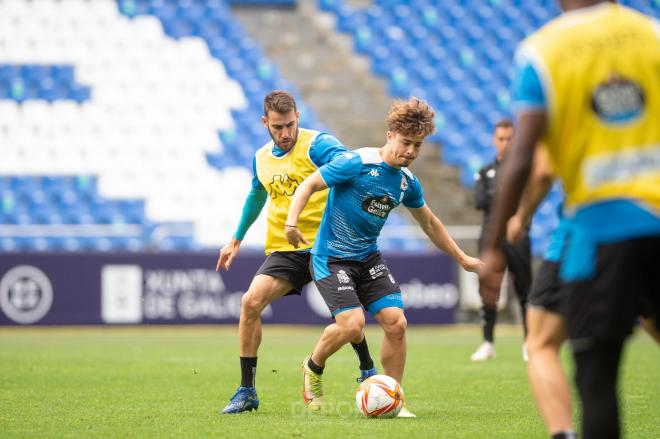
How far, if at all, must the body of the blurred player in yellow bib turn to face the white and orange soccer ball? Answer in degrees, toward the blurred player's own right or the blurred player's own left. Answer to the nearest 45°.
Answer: approximately 45° to the blurred player's own left

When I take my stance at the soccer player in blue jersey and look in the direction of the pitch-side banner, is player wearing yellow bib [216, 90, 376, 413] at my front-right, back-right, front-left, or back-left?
front-left

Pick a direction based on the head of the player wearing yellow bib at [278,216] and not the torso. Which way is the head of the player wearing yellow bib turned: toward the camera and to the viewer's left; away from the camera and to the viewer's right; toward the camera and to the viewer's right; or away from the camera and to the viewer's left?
toward the camera and to the viewer's right

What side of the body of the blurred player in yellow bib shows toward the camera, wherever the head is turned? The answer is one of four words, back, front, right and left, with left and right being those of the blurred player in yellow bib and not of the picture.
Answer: back

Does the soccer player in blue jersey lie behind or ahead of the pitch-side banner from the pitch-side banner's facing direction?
ahead

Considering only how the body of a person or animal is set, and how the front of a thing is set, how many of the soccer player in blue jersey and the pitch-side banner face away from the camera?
0

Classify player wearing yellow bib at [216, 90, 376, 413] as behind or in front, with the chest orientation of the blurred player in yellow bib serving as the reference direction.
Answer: in front

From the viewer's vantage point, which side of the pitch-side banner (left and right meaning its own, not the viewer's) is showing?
front

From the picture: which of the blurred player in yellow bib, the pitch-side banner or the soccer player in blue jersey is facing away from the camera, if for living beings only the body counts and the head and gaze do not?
the blurred player in yellow bib

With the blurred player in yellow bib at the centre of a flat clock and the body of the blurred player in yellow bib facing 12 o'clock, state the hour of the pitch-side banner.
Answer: The pitch-side banner is roughly at 11 o'clock from the blurred player in yellow bib.

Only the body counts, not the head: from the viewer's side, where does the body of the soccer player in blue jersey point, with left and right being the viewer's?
facing the viewer and to the right of the viewer

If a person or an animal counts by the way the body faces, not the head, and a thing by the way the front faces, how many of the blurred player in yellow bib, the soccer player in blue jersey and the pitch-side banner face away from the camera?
1

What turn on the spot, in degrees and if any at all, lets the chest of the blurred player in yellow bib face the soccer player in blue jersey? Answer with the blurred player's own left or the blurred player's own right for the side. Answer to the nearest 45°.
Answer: approximately 45° to the blurred player's own left

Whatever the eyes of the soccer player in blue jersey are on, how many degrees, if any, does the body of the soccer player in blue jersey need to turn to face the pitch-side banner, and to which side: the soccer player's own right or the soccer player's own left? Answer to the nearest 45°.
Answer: approximately 180°
